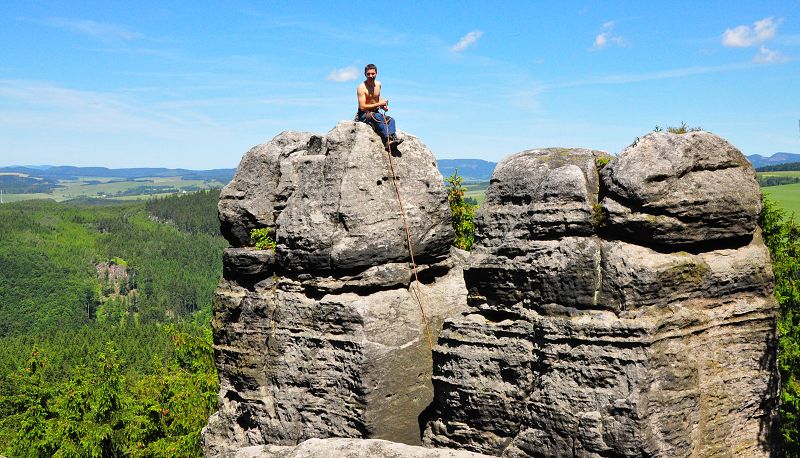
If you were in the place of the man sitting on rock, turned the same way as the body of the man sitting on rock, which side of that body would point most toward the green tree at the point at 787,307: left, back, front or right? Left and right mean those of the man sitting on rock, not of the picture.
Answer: left

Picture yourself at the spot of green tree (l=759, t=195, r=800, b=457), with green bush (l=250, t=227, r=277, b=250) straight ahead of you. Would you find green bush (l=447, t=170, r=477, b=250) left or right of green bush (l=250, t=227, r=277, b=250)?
right

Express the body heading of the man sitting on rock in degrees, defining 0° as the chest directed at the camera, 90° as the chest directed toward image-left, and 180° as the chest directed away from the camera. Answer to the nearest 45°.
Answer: approximately 315°

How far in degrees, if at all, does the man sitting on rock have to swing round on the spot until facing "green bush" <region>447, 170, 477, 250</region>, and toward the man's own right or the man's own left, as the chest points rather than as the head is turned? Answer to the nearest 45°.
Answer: approximately 135° to the man's own left
